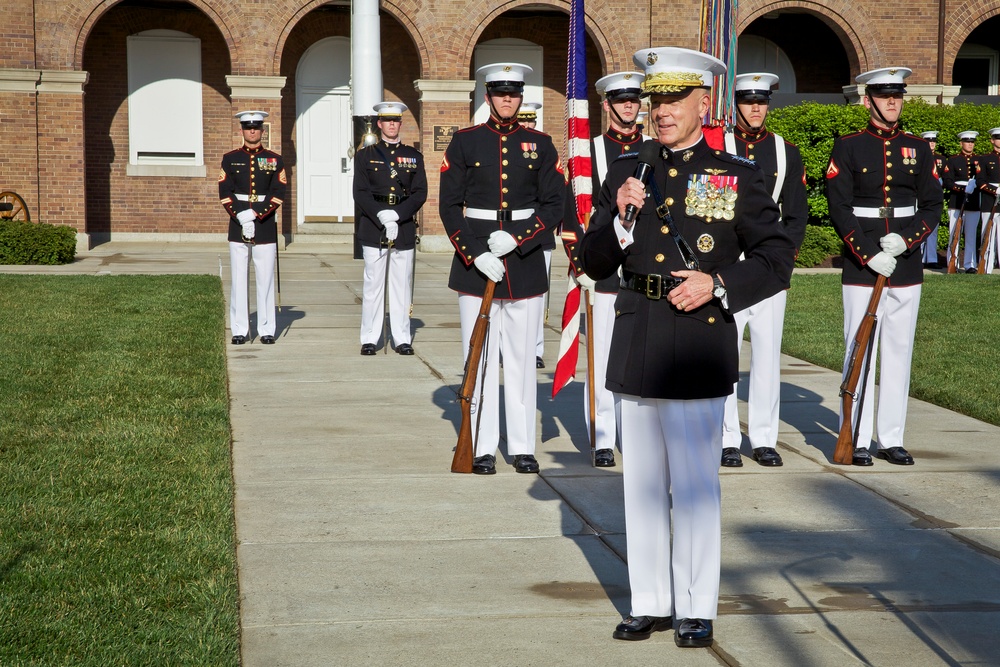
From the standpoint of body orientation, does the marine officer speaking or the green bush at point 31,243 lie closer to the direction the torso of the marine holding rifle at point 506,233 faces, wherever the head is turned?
the marine officer speaking

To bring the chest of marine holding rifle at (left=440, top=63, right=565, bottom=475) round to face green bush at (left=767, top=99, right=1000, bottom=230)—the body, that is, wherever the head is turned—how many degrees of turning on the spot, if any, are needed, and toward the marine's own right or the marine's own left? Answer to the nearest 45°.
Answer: approximately 180°

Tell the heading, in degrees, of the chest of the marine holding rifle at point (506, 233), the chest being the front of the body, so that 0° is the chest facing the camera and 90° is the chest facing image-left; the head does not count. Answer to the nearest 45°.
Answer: approximately 0°

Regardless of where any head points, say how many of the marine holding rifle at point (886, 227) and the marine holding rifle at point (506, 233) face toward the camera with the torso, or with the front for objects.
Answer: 2

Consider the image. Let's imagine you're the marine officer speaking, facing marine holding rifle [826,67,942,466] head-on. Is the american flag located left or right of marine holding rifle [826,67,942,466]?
left

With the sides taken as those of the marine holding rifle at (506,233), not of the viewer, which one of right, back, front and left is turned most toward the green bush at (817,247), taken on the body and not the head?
back

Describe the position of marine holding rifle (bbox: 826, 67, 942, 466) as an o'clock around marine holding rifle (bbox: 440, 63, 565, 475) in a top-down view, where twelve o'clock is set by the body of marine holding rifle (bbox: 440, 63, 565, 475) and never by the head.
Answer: marine holding rifle (bbox: 826, 67, 942, 466) is roughly at 9 o'clock from marine holding rifle (bbox: 440, 63, 565, 475).

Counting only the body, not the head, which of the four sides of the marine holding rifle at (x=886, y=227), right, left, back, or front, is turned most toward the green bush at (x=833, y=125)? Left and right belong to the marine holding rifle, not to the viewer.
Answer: back

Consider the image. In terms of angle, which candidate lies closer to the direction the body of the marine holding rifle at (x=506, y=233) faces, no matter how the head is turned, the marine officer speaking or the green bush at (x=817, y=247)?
the marine officer speaking
